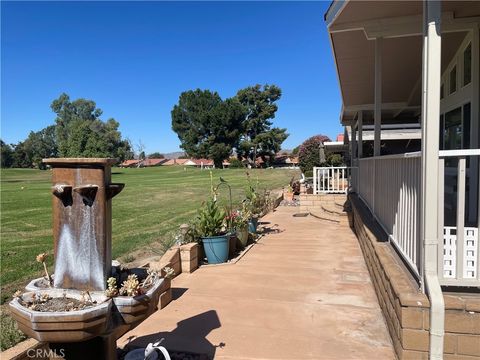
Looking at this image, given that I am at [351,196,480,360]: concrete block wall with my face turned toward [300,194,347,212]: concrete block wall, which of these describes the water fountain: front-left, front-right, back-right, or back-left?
back-left

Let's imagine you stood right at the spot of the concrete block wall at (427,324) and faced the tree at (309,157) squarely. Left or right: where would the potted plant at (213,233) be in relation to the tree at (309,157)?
left

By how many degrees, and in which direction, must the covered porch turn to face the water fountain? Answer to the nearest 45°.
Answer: approximately 45° to its left

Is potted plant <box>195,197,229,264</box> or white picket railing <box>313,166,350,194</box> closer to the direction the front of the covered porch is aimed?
the potted plant

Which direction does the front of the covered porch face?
to the viewer's left

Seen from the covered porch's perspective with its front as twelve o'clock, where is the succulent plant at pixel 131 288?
The succulent plant is roughly at 10 o'clock from the covered porch.

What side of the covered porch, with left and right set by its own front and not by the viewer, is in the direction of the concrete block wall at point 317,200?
right

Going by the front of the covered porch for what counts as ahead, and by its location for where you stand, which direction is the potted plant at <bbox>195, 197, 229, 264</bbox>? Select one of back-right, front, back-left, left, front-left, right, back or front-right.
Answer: front

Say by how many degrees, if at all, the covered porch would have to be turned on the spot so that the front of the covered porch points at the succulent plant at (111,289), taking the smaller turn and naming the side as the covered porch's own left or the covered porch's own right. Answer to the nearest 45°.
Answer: approximately 45° to the covered porch's own left
